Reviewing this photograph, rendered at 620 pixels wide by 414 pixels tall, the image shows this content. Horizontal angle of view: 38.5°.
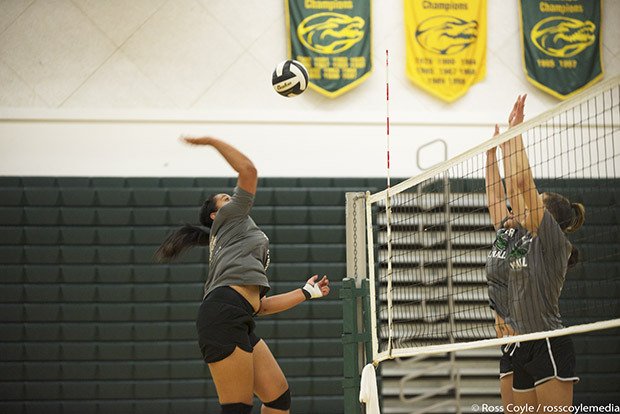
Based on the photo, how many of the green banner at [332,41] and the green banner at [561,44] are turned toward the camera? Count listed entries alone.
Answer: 2

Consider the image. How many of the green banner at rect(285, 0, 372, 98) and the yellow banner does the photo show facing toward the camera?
2

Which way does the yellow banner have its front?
toward the camera

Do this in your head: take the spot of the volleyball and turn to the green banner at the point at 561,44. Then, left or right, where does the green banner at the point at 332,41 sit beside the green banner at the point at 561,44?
left

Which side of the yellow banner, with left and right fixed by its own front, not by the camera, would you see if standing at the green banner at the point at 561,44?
left

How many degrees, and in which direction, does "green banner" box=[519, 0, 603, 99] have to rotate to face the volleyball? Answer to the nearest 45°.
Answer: approximately 45° to its right

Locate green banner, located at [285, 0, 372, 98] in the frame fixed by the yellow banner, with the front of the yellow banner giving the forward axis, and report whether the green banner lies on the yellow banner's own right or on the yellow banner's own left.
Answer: on the yellow banner's own right

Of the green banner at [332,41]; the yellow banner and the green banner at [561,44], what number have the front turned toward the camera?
3

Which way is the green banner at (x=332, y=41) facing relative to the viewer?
toward the camera

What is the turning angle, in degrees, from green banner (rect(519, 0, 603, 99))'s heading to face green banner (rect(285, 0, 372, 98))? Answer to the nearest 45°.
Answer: approximately 45° to its right

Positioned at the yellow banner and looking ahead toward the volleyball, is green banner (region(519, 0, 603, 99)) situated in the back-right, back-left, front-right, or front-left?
back-left

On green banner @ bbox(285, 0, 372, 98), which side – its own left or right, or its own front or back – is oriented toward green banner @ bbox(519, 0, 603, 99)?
left
